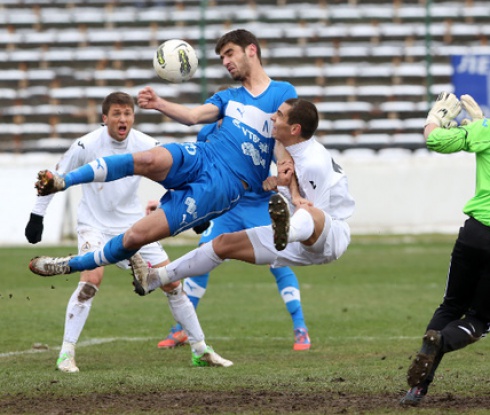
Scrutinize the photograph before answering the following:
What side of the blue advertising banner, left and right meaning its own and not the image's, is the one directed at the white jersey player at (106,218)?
front

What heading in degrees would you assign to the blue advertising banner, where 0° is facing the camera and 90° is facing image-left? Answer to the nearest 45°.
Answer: approximately 0°

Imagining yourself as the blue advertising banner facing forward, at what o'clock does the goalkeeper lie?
The goalkeeper is roughly at 12 o'clock from the blue advertising banner.

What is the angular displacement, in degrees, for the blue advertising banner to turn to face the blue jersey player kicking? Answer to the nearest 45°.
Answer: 0° — it already faces them

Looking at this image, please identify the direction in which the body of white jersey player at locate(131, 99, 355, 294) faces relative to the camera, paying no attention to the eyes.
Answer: to the viewer's left

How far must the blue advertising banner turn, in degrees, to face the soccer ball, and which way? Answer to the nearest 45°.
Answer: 0° — it already faces it

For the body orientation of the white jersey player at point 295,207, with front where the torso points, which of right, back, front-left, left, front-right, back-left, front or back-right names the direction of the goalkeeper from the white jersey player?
back-left
